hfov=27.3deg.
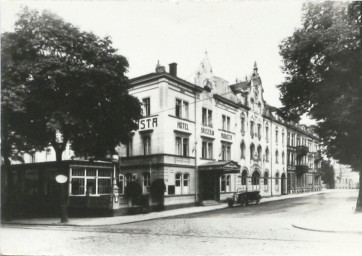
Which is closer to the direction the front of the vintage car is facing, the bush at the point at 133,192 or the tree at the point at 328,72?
the bush

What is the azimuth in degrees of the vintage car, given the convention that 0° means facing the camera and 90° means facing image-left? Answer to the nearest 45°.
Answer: approximately 45°

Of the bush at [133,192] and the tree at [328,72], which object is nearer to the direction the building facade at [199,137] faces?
the tree

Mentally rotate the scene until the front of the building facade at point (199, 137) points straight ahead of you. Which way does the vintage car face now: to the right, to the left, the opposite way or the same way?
to the right
